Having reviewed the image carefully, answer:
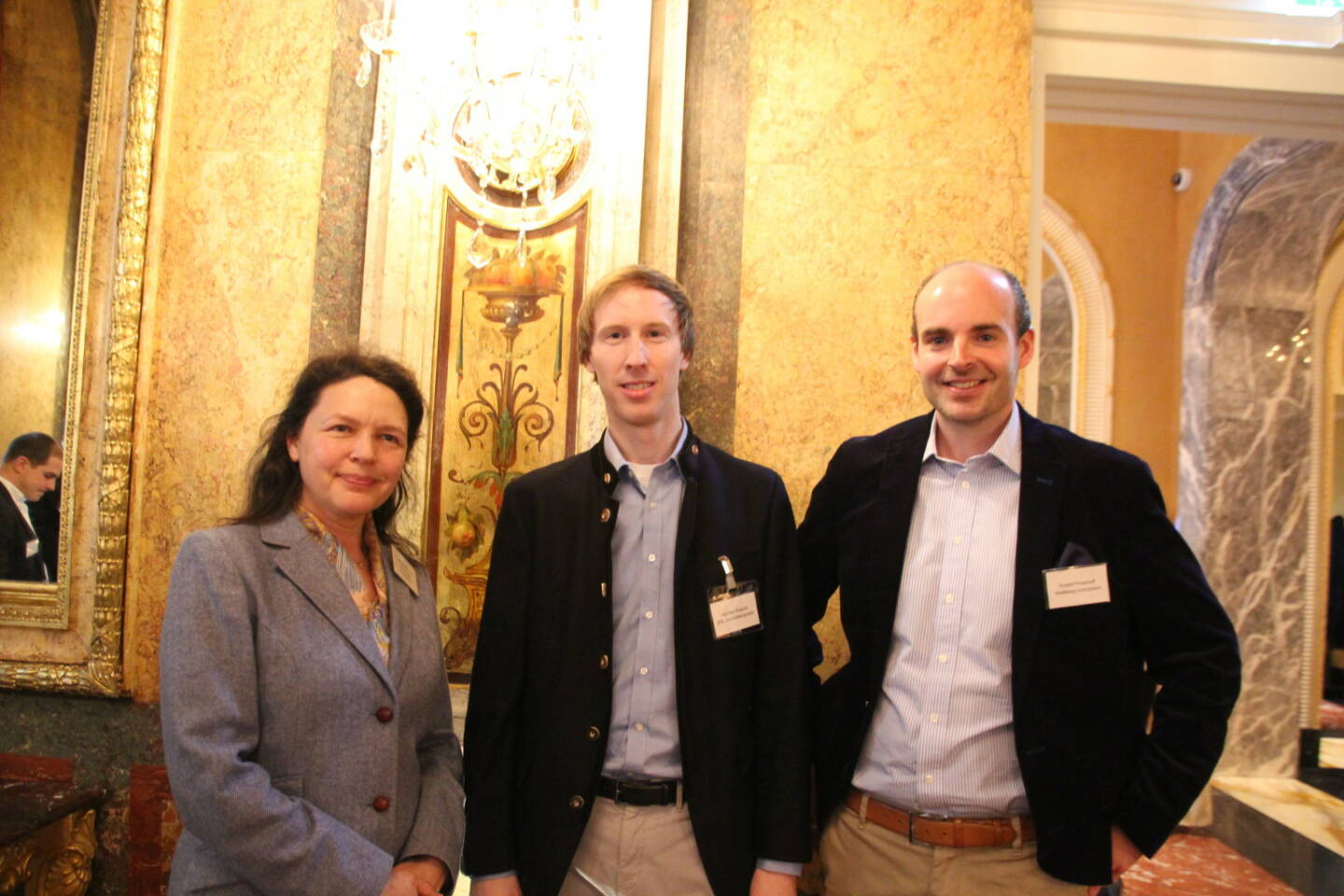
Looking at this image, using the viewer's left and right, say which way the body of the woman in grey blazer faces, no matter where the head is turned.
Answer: facing the viewer and to the right of the viewer

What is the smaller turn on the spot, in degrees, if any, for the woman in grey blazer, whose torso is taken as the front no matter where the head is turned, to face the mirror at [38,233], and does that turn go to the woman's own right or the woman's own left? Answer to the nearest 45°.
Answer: approximately 180°

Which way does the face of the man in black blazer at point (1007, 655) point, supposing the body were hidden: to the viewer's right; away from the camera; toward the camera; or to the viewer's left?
toward the camera

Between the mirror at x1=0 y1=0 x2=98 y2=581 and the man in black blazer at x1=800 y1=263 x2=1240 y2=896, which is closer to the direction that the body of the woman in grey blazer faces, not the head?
the man in black blazer

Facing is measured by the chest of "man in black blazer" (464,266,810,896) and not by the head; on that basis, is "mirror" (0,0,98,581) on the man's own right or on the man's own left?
on the man's own right

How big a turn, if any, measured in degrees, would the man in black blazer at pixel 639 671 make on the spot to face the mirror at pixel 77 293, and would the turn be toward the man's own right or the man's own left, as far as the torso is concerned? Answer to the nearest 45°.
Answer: approximately 135° to the man's own right

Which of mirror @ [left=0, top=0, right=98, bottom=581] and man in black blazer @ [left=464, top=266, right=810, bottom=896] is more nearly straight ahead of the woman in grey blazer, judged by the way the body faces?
the man in black blazer

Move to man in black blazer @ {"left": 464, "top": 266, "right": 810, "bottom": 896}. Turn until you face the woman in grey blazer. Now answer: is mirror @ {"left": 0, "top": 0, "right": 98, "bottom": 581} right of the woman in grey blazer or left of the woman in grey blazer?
right

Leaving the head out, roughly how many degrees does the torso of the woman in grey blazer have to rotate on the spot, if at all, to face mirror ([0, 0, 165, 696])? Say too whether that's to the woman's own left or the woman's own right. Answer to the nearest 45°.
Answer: approximately 180°

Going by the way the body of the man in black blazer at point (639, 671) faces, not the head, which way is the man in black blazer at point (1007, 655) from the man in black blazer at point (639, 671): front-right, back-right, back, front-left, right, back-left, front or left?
left

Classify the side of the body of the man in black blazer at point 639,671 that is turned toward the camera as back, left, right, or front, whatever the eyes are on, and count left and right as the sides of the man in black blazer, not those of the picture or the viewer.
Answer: front
